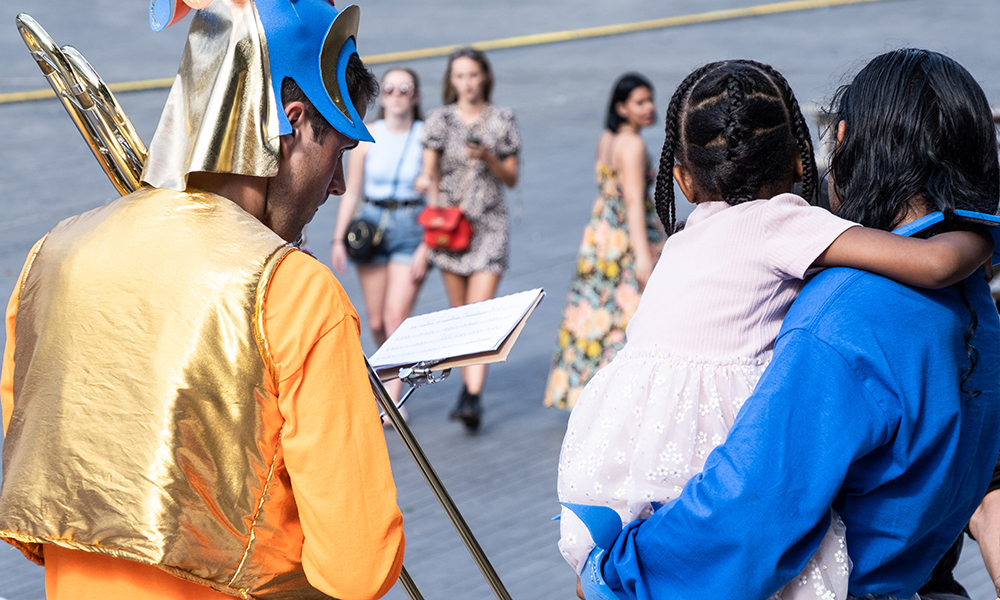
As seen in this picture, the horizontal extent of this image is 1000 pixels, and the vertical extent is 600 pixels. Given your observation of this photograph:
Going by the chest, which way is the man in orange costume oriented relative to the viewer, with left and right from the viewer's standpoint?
facing away from the viewer and to the right of the viewer

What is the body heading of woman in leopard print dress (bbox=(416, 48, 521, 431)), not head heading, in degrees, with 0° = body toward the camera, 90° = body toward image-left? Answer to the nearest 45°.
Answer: approximately 0°

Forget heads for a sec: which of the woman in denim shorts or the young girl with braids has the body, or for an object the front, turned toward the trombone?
the woman in denim shorts

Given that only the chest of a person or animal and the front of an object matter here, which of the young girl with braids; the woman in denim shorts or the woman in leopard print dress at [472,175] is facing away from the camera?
the young girl with braids

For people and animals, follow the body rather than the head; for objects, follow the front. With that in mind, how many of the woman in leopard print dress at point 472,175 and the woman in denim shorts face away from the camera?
0

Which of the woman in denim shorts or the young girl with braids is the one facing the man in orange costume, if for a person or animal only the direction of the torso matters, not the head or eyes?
the woman in denim shorts

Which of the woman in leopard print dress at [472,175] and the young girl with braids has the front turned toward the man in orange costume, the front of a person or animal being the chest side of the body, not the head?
the woman in leopard print dress

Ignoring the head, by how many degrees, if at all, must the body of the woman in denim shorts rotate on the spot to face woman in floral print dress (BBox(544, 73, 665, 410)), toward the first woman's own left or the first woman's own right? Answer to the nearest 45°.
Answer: approximately 90° to the first woman's own left

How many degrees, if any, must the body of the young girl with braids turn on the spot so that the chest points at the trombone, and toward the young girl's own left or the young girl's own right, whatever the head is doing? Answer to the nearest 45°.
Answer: approximately 90° to the young girl's own left

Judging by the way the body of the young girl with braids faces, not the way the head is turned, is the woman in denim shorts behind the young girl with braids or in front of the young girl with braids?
in front

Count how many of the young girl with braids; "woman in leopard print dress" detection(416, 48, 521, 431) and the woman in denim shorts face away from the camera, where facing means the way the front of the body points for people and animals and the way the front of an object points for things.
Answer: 1

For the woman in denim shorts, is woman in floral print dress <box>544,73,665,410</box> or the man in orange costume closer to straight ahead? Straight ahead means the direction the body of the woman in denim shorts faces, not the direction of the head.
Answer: the man in orange costume

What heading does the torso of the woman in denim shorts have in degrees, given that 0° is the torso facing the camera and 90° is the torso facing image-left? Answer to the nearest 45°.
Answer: approximately 0°
